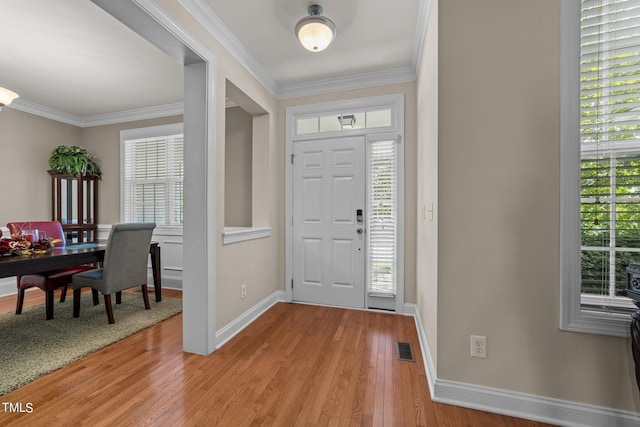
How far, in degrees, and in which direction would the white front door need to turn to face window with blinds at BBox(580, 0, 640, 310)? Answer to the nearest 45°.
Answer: approximately 45° to its left

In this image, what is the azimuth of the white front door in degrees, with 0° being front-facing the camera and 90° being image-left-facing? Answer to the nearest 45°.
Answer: approximately 0°

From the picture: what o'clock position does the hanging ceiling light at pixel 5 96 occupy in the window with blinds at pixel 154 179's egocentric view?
The hanging ceiling light is roughly at 12 o'clock from the window with blinds.

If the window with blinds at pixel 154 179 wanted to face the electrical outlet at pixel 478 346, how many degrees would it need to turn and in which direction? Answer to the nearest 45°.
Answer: approximately 45° to its left

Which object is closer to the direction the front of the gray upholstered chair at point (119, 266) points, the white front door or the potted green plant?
the potted green plant

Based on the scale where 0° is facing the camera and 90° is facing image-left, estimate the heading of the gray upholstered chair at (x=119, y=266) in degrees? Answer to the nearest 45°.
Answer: approximately 135°

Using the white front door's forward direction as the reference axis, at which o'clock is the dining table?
The dining table is roughly at 2 o'clock from the white front door.
